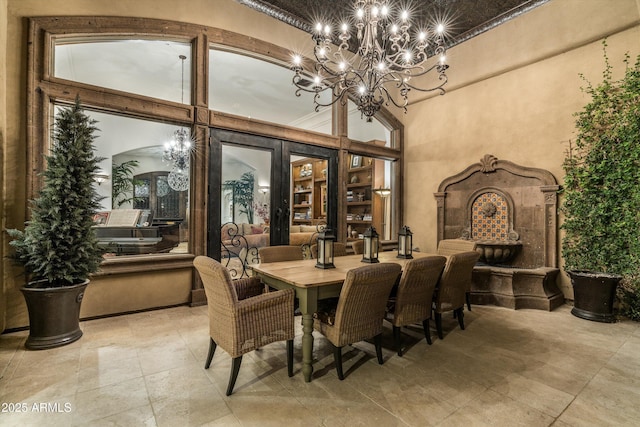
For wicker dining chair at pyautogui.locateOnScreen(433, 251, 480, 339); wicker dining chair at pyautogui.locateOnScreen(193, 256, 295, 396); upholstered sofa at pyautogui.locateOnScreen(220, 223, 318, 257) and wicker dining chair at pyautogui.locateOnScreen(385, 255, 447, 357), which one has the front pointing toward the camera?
the upholstered sofa

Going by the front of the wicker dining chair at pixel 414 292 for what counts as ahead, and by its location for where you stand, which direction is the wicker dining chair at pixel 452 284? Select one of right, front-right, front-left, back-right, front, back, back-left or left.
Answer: right

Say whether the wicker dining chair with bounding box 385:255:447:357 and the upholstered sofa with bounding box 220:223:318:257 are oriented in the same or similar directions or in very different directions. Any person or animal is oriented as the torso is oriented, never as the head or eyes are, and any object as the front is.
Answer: very different directions

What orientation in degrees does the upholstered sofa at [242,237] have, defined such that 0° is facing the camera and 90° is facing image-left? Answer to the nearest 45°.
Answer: approximately 0°

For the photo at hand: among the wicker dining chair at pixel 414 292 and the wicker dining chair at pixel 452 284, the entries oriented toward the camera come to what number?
0

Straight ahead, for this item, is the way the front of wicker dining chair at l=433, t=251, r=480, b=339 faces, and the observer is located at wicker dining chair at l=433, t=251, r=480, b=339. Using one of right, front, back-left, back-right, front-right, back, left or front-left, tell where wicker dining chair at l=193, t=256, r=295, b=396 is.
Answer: left

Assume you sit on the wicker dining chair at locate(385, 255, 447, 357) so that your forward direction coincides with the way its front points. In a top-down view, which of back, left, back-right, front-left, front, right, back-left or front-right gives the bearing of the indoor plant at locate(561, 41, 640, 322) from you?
right

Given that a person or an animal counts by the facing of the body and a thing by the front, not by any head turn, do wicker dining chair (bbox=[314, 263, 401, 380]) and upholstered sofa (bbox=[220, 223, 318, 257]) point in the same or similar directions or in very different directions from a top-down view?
very different directions

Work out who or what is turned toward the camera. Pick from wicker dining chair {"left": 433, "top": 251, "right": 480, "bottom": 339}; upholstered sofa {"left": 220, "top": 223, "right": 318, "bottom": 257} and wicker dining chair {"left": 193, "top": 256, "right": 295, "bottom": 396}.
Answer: the upholstered sofa

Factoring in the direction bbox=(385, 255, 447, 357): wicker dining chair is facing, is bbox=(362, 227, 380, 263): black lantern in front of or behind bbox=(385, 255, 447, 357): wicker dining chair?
in front

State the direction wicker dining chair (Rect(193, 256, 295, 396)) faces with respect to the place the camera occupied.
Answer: facing away from the viewer and to the right of the viewer

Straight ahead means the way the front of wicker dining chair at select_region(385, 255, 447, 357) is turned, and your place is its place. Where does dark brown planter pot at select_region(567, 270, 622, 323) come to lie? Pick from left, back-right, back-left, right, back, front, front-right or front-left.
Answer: right

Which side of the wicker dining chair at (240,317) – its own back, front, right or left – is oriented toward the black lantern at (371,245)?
front

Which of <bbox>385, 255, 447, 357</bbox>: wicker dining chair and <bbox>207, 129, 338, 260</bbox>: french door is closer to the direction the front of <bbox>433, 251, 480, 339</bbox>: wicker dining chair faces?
the french door

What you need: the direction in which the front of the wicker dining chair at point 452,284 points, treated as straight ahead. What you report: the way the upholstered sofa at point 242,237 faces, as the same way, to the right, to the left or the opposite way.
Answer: the opposite way

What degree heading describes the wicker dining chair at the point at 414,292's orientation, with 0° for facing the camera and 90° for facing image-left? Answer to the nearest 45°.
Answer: approximately 135°
